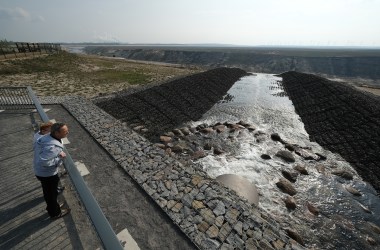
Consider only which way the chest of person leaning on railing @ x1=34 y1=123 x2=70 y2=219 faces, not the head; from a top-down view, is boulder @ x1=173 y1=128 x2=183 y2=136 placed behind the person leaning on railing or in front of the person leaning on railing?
in front

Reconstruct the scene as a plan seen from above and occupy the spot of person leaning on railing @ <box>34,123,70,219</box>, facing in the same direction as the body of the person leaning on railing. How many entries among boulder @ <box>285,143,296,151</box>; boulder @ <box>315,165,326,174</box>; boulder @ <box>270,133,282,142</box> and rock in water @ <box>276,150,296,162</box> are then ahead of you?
4

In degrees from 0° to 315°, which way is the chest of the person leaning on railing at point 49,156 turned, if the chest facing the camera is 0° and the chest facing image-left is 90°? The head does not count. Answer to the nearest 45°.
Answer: approximately 270°

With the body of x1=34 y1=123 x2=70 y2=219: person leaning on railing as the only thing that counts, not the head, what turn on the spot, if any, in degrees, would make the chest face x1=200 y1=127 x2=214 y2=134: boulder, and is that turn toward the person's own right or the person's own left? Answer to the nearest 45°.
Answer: approximately 45° to the person's own left

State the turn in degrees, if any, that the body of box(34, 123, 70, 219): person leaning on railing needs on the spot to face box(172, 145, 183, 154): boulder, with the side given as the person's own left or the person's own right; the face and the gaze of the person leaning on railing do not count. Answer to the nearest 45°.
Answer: approximately 45° to the person's own left

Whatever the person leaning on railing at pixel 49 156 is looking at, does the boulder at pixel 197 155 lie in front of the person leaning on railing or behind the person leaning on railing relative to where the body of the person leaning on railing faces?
in front

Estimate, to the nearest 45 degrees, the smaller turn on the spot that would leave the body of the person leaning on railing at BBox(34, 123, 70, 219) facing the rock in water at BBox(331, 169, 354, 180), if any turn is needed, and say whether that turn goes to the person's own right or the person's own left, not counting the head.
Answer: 0° — they already face it

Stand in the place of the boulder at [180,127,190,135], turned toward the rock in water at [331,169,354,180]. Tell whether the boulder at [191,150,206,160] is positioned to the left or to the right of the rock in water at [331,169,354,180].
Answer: right

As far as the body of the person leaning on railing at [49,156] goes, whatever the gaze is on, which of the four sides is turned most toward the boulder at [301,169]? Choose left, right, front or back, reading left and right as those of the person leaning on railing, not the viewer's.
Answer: front

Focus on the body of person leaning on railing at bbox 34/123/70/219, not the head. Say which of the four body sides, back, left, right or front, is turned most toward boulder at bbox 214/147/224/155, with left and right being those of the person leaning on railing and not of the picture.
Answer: front

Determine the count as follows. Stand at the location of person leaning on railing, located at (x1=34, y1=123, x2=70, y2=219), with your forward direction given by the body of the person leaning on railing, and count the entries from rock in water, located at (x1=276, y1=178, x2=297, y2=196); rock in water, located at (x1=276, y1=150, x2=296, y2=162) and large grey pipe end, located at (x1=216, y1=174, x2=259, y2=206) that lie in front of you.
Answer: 3

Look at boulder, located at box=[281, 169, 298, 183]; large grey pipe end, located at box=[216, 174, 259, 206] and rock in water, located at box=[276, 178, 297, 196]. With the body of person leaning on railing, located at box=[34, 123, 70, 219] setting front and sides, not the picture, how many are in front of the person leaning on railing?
3

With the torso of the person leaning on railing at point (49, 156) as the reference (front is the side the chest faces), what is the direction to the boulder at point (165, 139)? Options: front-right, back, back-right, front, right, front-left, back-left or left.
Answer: front-left

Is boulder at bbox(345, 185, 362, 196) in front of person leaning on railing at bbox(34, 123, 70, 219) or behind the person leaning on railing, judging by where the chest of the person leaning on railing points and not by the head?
in front
